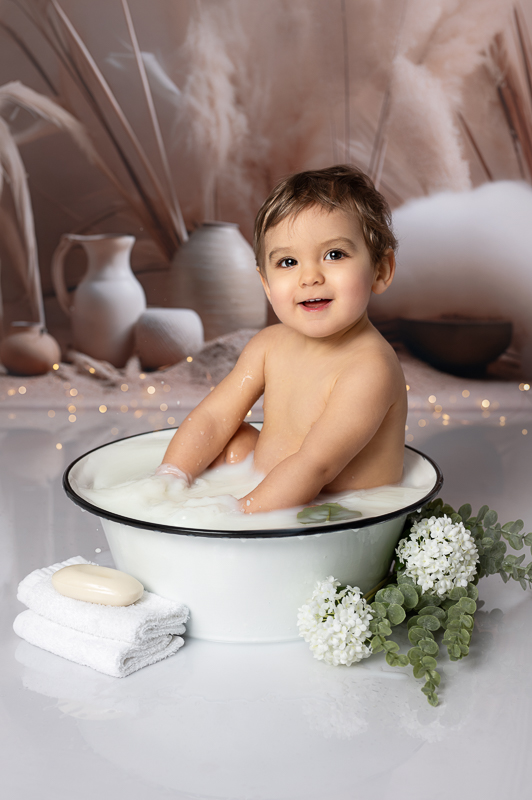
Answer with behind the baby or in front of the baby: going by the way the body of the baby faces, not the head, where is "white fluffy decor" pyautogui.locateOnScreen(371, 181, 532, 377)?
behind

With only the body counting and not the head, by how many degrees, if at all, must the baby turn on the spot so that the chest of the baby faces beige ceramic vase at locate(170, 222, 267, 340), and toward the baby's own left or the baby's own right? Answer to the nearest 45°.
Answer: approximately 135° to the baby's own right

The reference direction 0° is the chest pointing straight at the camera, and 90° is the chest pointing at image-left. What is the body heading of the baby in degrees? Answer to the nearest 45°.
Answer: approximately 45°

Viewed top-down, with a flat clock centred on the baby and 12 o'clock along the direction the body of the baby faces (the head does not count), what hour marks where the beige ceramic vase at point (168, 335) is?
The beige ceramic vase is roughly at 4 o'clock from the baby.
